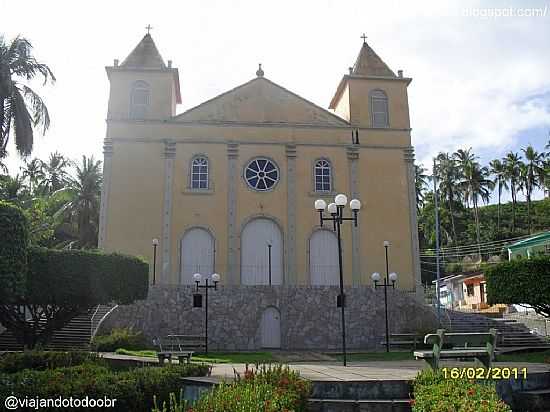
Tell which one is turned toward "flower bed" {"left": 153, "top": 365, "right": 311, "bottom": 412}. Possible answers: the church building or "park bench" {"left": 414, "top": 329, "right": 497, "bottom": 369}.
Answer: the church building

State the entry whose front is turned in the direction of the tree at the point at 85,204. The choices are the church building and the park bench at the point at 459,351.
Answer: the park bench

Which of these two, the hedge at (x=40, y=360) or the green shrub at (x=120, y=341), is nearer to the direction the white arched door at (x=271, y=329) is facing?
the hedge

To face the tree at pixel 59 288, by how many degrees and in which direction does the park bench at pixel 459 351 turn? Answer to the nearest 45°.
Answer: approximately 45° to its left

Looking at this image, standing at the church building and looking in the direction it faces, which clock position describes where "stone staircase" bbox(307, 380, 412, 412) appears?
The stone staircase is roughly at 12 o'clock from the church building.

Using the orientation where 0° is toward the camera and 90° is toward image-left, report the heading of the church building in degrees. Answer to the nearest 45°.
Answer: approximately 0°

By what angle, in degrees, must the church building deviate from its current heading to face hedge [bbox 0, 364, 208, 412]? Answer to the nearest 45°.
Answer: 0° — it already faces it

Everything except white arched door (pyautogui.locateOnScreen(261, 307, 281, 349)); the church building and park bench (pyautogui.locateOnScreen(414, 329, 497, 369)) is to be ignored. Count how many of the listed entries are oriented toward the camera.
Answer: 2

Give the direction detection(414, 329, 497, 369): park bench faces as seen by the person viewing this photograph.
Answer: facing away from the viewer and to the left of the viewer

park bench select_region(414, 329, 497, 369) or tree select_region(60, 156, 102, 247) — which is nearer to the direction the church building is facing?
the park bench
